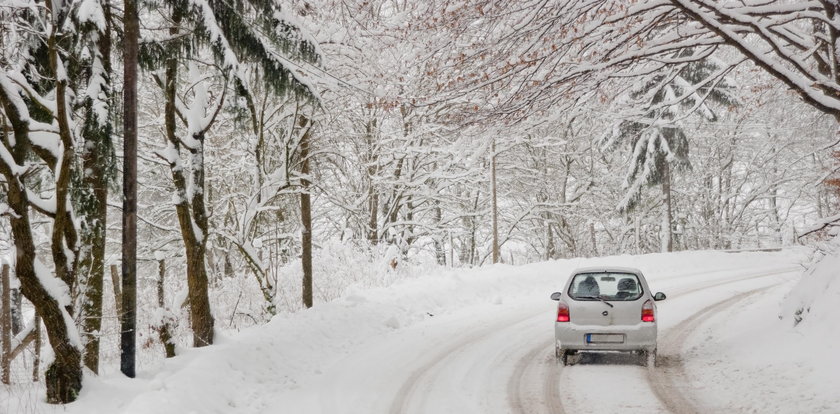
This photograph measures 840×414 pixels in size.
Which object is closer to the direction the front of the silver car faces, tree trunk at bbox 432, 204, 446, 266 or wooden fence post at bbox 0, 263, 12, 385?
the tree trunk

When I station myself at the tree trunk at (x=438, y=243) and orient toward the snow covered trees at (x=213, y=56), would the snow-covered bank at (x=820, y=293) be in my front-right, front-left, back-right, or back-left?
front-left

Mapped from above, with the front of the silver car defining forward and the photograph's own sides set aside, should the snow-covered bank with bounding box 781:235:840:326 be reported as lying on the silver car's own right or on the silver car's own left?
on the silver car's own right

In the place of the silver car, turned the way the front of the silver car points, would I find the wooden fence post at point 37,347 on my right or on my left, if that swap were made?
on my left

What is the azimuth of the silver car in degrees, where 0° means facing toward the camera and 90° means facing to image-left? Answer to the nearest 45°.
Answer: approximately 180°

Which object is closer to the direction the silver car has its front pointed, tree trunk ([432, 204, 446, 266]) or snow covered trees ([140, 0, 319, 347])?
the tree trunk

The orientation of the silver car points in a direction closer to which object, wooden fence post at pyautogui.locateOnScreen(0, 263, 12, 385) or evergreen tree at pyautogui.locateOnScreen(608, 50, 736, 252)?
the evergreen tree

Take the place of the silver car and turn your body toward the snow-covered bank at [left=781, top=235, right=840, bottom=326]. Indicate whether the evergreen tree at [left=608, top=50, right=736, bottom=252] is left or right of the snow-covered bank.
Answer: left

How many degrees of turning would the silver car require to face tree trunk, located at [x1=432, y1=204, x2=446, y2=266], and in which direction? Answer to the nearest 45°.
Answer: approximately 45° to its left

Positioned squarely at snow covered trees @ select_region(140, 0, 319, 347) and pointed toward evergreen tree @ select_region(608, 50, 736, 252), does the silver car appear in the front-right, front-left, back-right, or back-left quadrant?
front-right

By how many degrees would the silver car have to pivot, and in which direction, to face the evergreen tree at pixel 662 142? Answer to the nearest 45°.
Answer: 0° — it already faces it

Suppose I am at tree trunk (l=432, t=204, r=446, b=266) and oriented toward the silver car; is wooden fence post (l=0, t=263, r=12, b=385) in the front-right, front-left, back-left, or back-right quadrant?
front-right

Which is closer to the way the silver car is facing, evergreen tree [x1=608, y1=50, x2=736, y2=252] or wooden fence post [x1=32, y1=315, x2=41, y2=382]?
the evergreen tree

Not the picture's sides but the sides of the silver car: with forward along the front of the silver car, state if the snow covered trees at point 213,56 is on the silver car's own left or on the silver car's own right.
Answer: on the silver car's own left

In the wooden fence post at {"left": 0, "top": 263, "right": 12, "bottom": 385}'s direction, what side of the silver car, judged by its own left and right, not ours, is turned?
left
